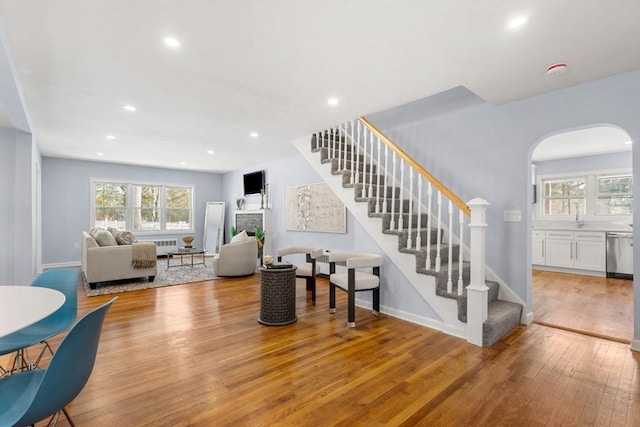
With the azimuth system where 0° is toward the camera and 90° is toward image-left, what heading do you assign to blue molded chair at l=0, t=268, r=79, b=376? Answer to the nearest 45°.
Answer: approximately 45°

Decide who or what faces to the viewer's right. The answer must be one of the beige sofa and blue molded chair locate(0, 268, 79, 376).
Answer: the beige sofa

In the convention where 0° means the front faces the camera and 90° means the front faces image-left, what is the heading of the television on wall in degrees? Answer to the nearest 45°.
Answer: approximately 45°

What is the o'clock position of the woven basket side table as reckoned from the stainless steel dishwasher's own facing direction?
The woven basket side table is roughly at 1 o'clock from the stainless steel dishwasher.

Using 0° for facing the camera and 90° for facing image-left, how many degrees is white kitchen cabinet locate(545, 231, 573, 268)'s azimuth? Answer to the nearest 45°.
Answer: approximately 0°

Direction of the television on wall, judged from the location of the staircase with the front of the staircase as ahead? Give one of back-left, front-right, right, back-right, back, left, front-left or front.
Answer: back

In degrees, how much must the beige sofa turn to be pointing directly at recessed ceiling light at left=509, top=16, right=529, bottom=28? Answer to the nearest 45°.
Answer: approximately 45° to its right

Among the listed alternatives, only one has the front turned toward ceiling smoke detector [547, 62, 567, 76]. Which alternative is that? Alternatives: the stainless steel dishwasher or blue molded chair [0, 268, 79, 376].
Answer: the stainless steel dishwasher

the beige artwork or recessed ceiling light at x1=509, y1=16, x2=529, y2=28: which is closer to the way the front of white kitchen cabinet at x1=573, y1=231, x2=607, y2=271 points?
the recessed ceiling light

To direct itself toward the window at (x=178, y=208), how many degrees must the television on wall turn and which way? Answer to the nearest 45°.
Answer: approximately 90° to its right

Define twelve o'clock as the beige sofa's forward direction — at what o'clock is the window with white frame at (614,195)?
The window with white frame is roughly at 1 o'clock from the beige sofa.
